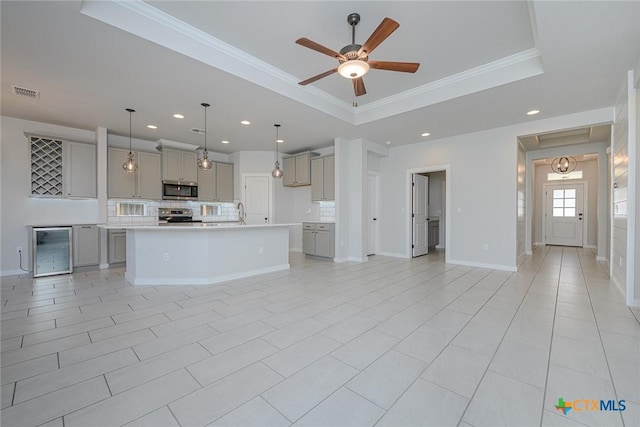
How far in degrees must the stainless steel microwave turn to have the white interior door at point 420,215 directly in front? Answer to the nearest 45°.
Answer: approximately 45° to its left

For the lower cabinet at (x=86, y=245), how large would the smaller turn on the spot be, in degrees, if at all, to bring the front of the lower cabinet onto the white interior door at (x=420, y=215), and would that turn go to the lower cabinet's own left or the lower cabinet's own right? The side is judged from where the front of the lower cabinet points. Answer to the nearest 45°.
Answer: approximately 45° to the lower cabinet's own left

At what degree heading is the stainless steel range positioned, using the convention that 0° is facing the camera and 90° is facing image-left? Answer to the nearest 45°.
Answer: approximately 0°

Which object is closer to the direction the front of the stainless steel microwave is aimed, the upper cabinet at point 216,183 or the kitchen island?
the kitchen island

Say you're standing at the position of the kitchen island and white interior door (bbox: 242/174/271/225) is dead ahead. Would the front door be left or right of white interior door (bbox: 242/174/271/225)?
right

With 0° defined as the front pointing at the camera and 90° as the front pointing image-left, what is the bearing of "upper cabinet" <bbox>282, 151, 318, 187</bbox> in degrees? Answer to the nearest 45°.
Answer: approximately 45°

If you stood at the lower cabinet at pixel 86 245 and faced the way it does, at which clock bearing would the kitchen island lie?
The kitchen island is roughly at 11 o'clock from the lower cabinet.
